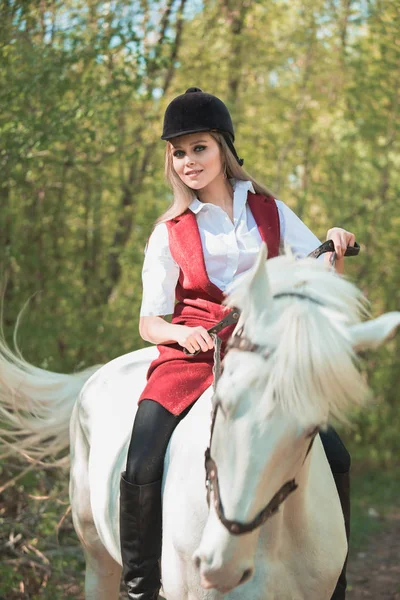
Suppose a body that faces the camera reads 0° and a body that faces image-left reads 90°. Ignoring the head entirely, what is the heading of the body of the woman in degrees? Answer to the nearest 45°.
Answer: approximately 315°

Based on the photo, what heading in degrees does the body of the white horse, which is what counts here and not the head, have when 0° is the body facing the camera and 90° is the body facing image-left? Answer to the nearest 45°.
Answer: approximately 315°
